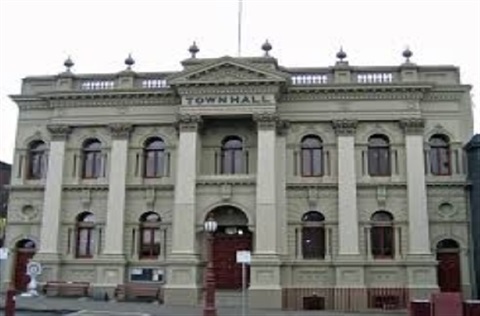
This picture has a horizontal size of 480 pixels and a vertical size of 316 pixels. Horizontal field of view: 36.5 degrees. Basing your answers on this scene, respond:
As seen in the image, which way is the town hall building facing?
toward the camera

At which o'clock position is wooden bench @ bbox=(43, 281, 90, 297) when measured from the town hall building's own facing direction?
The wooden bench is roughly at 3 o'clock from the town hall building.

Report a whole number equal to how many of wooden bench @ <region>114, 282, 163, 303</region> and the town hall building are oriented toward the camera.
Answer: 2

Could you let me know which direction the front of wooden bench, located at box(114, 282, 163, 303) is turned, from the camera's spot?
facing the viewer

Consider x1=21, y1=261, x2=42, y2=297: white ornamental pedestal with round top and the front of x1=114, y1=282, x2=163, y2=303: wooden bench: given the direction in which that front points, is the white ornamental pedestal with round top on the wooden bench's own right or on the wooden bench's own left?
on the wooden bench's own right

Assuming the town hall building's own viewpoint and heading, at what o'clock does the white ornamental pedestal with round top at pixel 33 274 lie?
The white ornamental pedestal with round top is roughly at 3 o'clock from the town hall building.

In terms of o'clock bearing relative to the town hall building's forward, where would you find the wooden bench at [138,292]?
The wooden bench is roughly at 3 o'clock from the town hall building.
